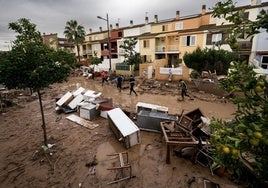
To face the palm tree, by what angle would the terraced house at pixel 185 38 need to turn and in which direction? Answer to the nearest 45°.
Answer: approximately 45° to its right

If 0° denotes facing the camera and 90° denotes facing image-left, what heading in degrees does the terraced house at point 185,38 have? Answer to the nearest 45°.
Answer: approximately 45°
